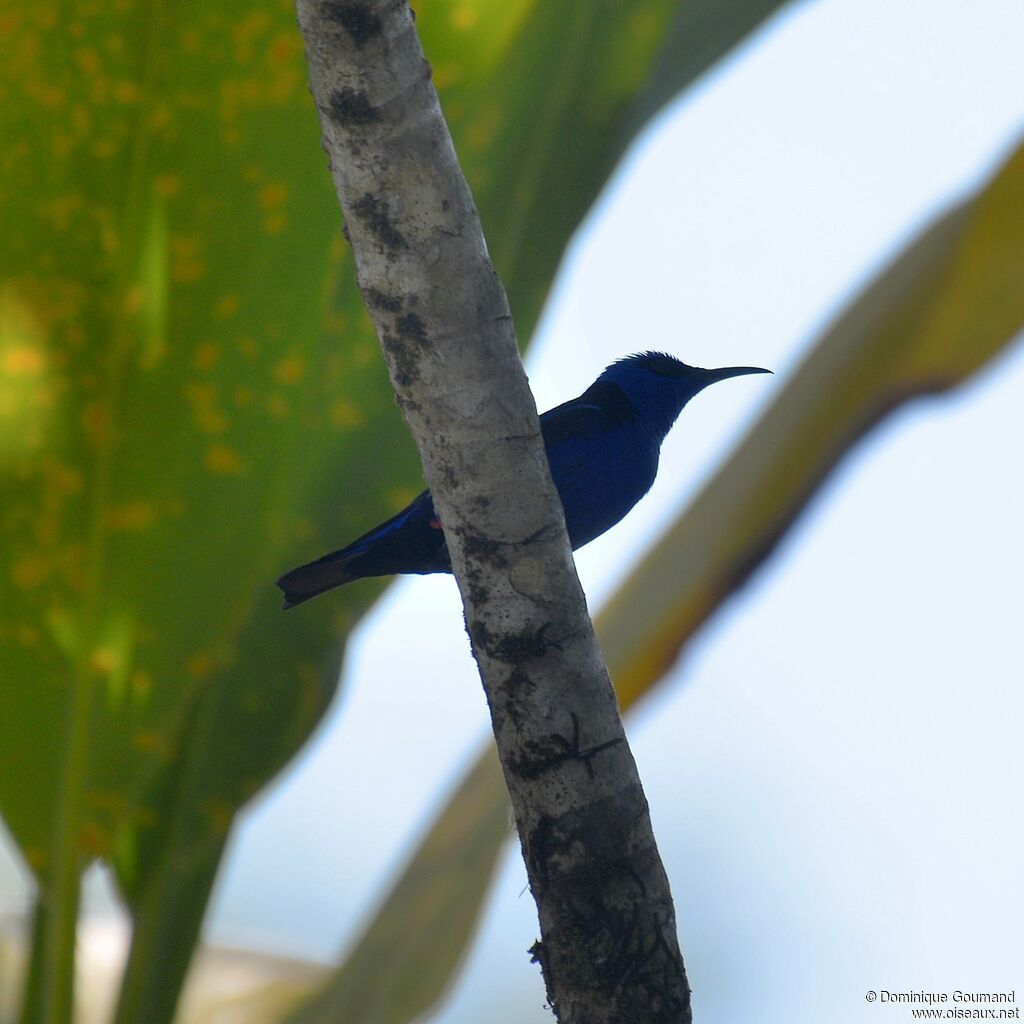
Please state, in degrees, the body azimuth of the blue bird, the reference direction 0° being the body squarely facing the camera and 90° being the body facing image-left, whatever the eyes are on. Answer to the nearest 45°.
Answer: approximately 270°

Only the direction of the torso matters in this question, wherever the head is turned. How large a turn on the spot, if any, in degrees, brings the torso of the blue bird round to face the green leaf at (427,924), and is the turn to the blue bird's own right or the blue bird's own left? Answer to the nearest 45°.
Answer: approximately 135° to the blue bird's own left
